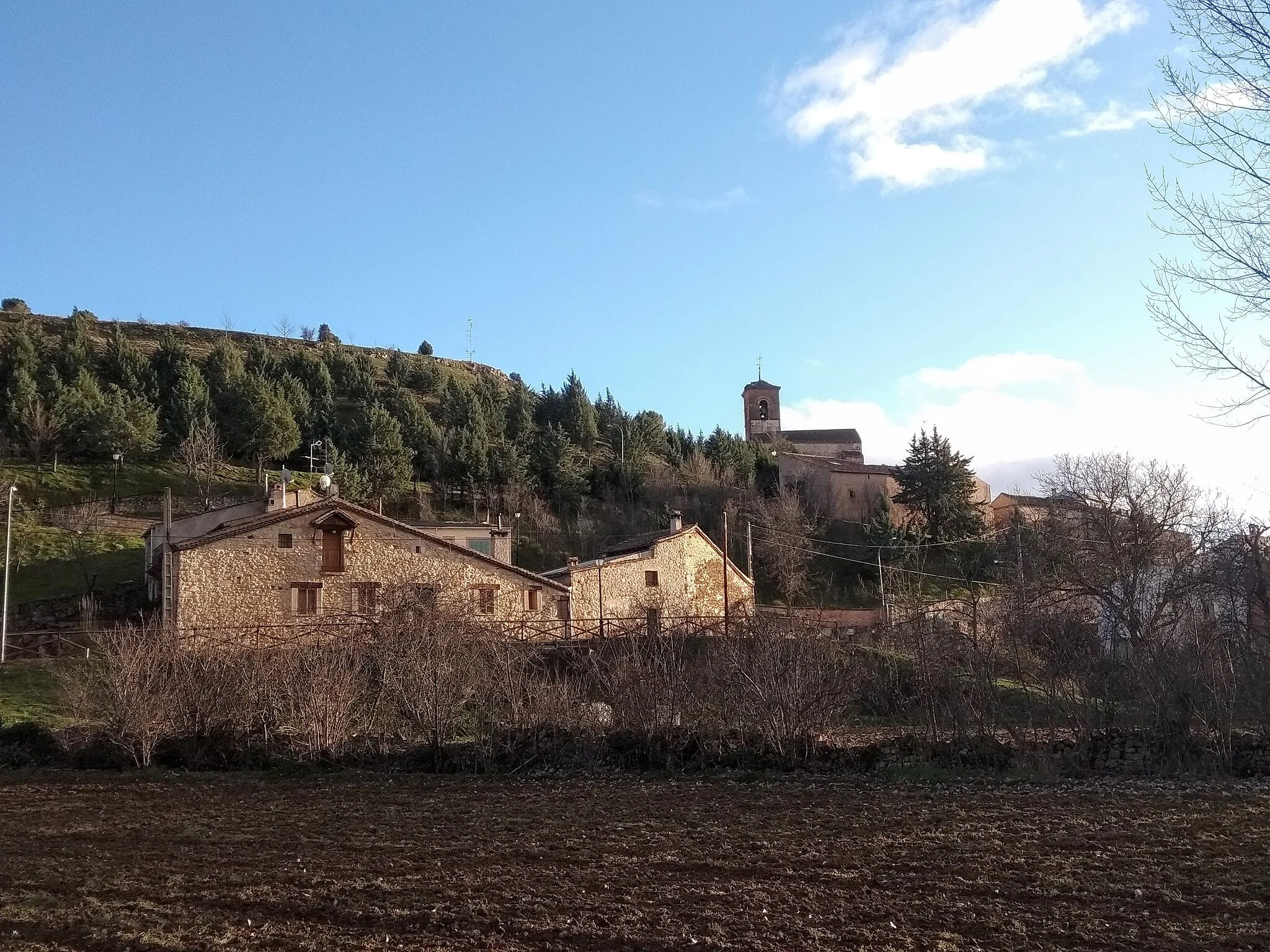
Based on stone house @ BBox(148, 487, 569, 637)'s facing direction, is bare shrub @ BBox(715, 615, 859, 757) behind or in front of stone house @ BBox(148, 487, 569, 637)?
in front

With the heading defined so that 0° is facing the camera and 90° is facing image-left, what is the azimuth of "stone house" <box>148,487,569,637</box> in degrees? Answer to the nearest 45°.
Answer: approximately 0°

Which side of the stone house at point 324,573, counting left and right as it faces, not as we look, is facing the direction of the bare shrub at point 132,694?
front

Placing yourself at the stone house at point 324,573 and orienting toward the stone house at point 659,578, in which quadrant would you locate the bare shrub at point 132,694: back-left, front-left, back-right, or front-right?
back-right

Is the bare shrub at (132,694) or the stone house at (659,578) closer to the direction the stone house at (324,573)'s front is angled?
the bare shrub

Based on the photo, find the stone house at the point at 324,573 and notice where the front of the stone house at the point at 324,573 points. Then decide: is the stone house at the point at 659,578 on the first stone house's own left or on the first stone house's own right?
on the first stone house's own left

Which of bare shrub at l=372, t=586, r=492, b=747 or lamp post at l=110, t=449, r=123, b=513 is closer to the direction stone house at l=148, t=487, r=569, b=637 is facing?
the bare shrub

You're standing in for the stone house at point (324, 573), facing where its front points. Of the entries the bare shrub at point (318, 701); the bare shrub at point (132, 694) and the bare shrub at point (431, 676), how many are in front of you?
3

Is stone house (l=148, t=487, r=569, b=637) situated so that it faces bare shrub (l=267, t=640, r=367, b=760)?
yes

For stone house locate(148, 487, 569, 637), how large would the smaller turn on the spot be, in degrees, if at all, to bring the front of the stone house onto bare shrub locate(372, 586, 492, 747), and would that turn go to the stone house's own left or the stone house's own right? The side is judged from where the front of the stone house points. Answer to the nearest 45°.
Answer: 0° — it already faces it

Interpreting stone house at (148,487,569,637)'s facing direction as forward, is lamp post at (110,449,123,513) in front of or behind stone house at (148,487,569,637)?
behind
